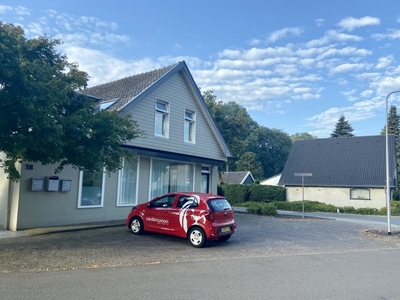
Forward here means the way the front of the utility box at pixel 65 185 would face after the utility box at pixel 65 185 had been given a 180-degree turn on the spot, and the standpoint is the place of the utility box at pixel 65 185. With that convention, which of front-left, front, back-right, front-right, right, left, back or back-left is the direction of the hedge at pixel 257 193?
right

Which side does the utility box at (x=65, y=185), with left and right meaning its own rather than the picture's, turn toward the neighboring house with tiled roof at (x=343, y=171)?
left

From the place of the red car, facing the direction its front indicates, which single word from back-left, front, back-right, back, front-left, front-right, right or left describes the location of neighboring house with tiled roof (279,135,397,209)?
right

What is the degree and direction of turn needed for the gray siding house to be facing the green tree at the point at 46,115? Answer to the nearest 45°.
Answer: approximately 90° to its right

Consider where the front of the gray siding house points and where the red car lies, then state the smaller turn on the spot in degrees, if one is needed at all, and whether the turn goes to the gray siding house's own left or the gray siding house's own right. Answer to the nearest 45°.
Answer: approximately 45° to the gray siding house's own right

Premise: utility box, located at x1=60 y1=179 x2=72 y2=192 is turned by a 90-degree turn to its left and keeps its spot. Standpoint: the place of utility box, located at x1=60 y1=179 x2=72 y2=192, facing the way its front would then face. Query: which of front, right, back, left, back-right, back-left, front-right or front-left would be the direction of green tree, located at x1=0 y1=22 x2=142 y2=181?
back-right

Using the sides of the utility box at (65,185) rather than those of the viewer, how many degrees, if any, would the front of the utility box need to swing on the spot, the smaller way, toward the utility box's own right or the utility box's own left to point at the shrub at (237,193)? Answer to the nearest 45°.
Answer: approximately 90° to the utility box's own left

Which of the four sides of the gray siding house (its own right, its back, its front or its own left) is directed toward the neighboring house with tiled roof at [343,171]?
left

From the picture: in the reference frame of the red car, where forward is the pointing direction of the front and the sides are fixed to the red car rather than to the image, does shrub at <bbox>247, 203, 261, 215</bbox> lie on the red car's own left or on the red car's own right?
on the red car's own right

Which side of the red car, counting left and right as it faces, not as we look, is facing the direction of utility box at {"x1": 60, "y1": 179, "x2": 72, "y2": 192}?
front

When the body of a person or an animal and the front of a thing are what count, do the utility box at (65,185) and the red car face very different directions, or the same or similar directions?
very different directions

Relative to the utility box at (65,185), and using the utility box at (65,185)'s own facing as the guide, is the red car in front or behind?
in front

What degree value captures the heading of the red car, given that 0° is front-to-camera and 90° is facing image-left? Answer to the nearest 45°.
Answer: approximately 135°

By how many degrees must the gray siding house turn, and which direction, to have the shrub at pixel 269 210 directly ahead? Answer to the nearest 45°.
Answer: approximately 45° to its left
